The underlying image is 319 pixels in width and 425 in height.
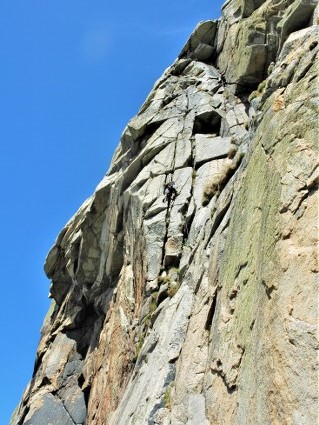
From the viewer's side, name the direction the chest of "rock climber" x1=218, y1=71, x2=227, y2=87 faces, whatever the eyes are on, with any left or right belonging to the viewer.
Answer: facing away from the viewer
